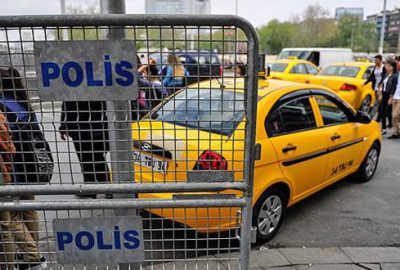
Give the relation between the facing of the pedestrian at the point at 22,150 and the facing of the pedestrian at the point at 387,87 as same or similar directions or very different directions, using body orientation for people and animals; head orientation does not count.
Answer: very different directions

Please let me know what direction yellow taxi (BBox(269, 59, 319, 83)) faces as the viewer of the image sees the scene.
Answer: facing away from the viewer and to the right of the viewer

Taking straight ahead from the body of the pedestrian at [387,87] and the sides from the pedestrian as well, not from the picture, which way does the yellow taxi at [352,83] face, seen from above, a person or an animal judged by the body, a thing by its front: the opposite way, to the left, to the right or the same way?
the opposite way

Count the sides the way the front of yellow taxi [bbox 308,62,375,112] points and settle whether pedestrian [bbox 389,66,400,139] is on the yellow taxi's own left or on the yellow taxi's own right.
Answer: on the yellow taxi's own right

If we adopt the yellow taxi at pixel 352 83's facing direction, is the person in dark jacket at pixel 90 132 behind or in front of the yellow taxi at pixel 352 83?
behind

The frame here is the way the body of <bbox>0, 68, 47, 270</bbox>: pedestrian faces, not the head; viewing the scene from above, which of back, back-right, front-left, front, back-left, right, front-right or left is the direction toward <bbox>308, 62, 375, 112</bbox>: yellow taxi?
back-right
